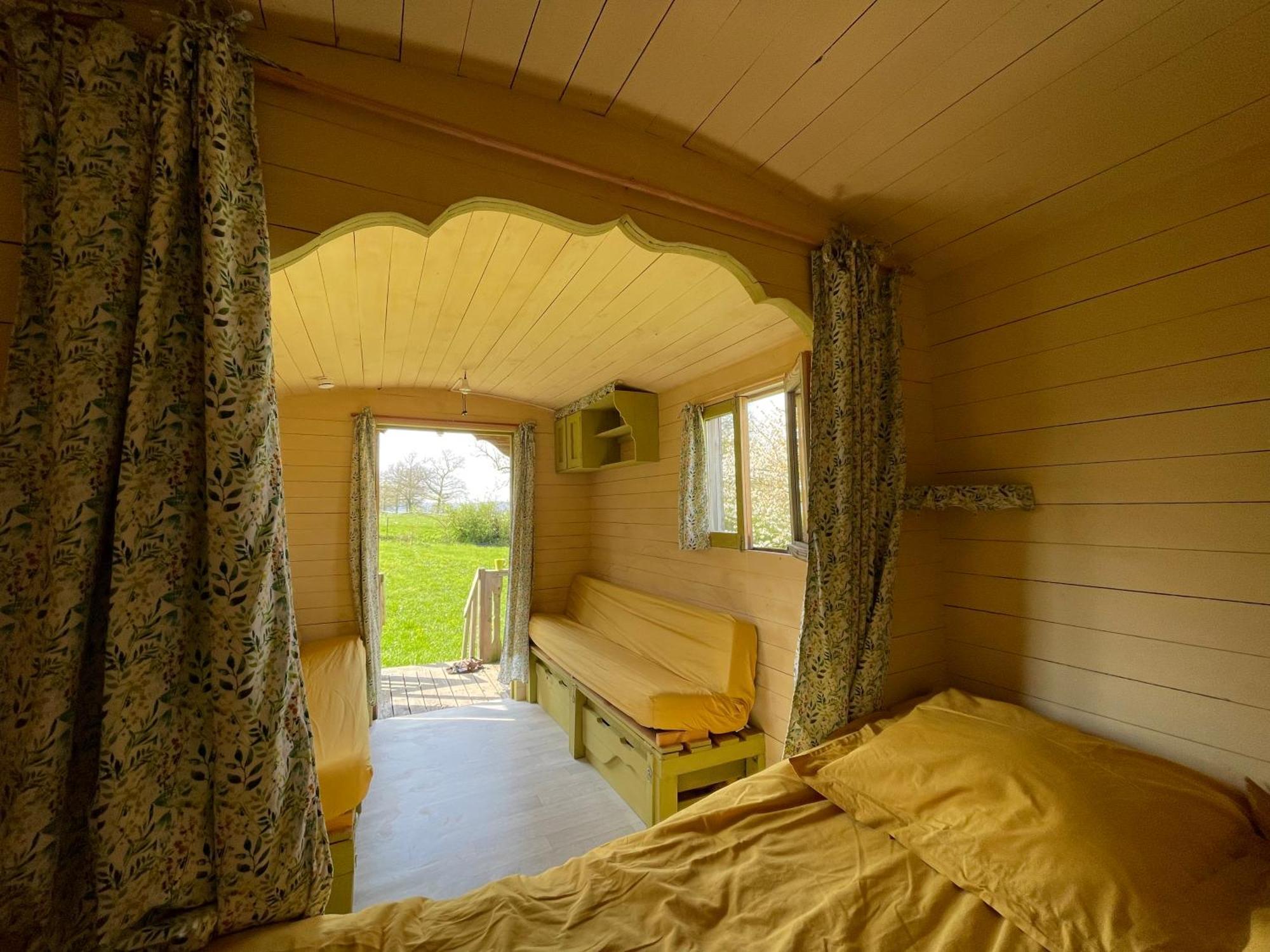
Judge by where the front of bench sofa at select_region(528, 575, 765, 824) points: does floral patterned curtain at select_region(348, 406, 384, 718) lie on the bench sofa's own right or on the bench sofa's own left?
on the bench sofa's own right

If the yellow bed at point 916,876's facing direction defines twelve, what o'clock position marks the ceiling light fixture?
The ceiling light fixture is roughly at 3 o'clock from the yellow bed.

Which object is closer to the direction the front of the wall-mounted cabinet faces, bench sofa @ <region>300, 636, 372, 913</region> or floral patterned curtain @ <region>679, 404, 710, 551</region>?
the bench sofa

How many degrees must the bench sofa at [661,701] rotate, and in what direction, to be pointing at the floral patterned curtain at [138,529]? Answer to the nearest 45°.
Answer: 0° — it already faces it

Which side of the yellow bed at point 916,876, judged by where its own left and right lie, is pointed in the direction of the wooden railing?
right

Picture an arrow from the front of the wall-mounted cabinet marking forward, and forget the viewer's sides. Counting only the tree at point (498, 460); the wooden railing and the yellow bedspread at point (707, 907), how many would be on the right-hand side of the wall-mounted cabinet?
2

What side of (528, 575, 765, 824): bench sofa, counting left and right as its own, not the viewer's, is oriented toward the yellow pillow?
left

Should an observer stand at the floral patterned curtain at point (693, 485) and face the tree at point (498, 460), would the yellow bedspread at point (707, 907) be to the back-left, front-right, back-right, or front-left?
back-left

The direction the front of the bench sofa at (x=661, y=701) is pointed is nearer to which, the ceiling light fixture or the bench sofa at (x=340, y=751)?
the bench sofa

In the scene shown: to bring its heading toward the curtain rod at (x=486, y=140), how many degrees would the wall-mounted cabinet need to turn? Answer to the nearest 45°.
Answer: approximately 45° to its left

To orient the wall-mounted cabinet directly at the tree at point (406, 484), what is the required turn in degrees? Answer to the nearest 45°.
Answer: approximately 45° to its right
